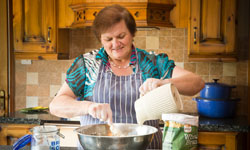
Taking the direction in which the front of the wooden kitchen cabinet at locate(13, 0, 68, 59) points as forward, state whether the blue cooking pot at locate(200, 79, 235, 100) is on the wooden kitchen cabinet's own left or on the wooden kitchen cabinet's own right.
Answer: on the wooden kitchen cabinet's own left

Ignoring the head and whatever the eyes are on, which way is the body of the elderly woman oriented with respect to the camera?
toward the camera

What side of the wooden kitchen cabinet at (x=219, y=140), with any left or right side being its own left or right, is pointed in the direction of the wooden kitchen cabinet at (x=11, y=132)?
right

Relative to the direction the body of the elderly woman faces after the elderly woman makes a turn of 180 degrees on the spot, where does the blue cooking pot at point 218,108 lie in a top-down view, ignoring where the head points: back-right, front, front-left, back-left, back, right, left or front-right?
front-right

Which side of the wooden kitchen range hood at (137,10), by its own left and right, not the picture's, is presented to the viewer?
front

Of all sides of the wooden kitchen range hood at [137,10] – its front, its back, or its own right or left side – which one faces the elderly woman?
front

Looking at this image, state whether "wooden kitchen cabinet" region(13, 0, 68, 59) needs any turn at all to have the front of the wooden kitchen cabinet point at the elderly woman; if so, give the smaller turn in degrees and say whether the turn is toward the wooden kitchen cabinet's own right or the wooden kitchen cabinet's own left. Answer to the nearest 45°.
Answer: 0° — it already faces them

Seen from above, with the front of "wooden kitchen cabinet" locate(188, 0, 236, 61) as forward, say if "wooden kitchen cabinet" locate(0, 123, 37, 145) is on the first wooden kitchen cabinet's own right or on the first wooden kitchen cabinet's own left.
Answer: on the first wooden kitchen cabinet's own right

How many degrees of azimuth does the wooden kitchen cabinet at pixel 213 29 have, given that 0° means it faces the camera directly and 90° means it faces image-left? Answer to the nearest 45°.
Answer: approximately 0°

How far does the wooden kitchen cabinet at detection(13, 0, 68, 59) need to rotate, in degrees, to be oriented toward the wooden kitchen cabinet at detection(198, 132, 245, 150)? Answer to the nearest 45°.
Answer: approximately 45° to its left

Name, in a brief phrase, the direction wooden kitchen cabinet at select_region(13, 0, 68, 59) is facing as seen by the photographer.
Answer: facing the viewer

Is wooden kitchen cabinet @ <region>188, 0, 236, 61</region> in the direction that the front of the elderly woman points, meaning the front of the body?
no
